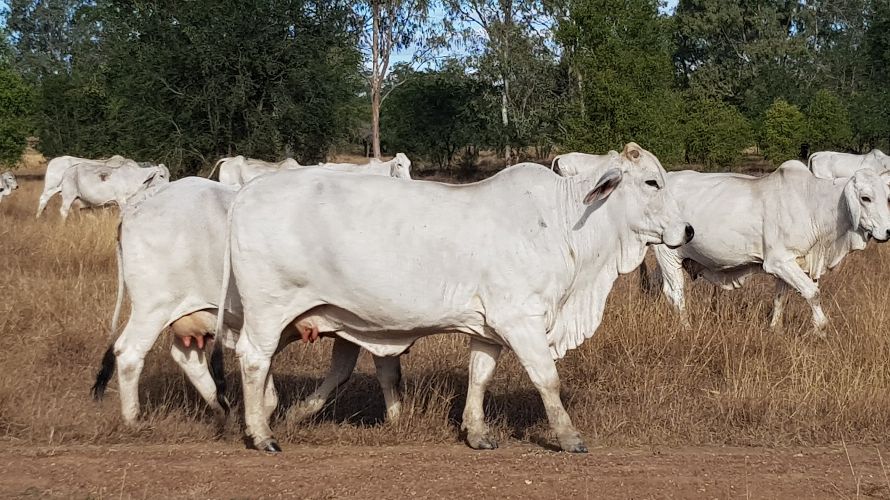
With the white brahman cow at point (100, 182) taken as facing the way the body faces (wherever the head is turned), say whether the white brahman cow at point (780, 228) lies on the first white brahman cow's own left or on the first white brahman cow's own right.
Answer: on the first white brahman cow's own right

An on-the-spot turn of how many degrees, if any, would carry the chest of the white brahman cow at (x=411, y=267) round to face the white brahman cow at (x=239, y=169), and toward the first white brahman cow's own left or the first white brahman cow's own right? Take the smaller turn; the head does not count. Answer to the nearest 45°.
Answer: approximately 90° to the first white brahman cow's own left

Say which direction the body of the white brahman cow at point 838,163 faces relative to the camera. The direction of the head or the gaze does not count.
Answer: to the viewer's right

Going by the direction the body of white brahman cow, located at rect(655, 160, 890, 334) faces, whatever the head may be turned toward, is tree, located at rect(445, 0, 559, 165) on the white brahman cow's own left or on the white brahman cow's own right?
on the white brahman cow's own left

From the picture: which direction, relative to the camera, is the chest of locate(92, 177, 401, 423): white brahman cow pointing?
to the viewer's right

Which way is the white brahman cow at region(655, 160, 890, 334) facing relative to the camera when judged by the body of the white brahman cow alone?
to the viewer's right

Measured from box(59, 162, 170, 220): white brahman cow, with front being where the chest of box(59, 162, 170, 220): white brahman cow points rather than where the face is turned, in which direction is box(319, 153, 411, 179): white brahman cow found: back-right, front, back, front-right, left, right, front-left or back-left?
front-right

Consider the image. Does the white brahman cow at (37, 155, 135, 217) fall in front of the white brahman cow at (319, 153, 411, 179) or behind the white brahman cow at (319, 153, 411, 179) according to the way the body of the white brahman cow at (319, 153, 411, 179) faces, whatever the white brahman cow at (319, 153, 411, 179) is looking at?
behind

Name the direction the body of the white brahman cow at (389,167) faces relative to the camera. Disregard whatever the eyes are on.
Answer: to the viewer's right

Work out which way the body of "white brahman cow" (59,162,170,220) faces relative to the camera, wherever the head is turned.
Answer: to the viewer's right

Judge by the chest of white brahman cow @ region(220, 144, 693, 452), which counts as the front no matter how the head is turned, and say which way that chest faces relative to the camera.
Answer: to the viewer's right

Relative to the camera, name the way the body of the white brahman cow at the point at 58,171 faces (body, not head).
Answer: to the viewer's right
